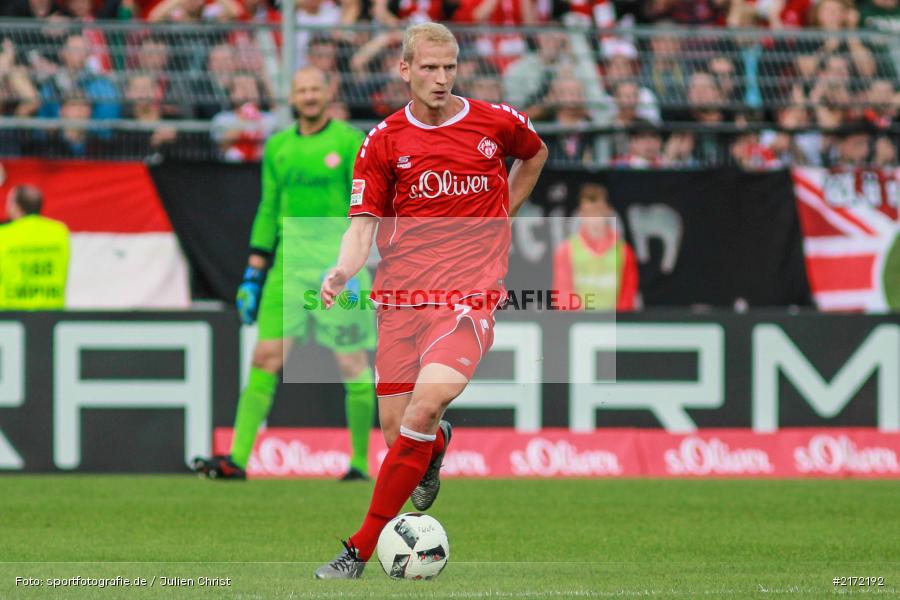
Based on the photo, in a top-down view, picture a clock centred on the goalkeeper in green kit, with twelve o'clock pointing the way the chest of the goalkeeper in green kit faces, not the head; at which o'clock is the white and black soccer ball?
The white and black soccer ball is roughly at 12 o'clock from the goalkeeper in green kit.

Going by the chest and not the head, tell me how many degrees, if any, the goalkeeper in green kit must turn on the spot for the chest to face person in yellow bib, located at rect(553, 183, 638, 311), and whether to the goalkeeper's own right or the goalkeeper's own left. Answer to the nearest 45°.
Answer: approximately 135° to the goalkeeper's own left

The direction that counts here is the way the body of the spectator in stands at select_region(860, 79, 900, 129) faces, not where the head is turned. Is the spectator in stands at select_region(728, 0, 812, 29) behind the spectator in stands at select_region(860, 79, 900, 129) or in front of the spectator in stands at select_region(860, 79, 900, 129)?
behind

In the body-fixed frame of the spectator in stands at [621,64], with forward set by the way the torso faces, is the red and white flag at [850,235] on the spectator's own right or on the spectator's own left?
on the spectator's own left

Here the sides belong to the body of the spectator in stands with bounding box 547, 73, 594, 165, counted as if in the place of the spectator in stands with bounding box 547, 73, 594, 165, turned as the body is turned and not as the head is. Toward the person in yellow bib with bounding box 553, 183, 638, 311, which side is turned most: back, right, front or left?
front

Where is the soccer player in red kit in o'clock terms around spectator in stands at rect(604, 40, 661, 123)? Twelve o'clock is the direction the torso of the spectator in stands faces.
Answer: The soccer player in red kit is roughly at 12 o'clock from the spectator in stands.

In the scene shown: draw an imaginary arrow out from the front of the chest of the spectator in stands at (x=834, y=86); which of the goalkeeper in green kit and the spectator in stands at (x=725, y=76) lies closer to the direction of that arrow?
the goalkeeper in green kit

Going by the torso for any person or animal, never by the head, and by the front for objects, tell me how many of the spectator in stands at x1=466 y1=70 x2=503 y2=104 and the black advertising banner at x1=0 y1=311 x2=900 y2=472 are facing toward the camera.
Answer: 2

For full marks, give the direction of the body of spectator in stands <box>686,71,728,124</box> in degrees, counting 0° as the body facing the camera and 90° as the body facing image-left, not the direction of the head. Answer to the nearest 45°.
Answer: approximately 0°

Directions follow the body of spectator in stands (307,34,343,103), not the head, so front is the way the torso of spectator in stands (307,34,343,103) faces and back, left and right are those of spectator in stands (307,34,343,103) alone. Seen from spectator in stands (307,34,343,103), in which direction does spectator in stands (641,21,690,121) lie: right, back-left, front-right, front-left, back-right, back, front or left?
left
